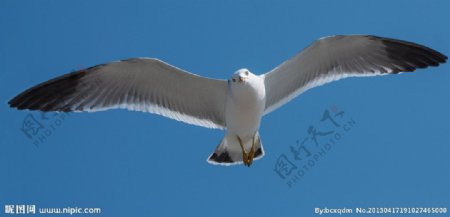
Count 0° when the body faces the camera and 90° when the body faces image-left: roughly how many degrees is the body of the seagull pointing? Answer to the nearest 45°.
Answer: approximately 0°
